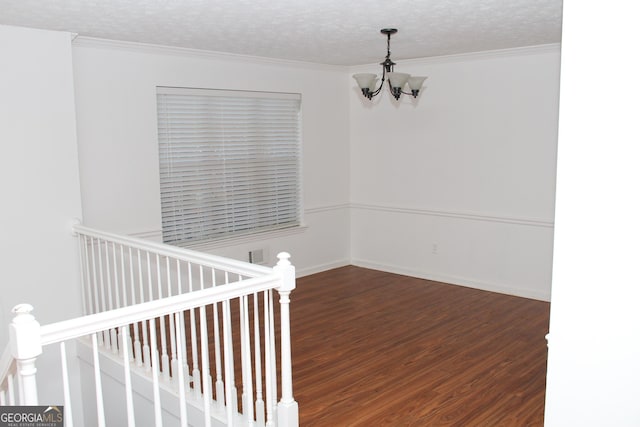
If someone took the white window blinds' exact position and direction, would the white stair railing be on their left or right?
on their right

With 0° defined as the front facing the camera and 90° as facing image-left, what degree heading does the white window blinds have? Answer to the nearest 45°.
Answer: approximately 315°
